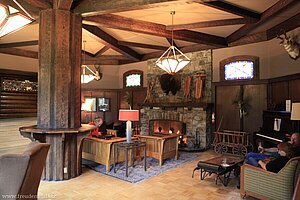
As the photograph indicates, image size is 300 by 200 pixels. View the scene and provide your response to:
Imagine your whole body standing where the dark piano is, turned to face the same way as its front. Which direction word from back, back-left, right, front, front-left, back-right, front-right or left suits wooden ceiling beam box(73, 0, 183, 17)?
front

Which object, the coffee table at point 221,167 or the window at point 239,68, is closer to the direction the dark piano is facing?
the coffee table

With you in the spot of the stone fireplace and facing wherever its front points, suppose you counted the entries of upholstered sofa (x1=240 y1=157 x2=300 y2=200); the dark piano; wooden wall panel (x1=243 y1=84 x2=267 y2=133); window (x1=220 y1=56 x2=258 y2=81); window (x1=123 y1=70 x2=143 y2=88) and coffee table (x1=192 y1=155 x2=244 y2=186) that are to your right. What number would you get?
1

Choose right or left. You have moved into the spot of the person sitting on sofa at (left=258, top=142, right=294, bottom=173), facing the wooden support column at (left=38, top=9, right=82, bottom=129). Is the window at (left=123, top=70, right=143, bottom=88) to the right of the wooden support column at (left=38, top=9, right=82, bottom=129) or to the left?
right

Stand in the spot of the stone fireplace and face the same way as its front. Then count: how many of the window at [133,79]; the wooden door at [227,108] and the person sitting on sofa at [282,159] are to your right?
1

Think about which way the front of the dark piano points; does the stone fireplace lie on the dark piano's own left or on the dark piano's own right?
on the dark piano's own right

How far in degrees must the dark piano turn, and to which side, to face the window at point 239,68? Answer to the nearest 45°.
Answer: approximately 90° to its right

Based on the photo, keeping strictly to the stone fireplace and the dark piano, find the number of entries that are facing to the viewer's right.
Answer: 0

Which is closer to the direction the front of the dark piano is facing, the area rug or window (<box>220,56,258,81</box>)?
the area rug

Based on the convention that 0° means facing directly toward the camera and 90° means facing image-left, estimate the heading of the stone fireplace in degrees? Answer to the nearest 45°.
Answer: approximately 45°
